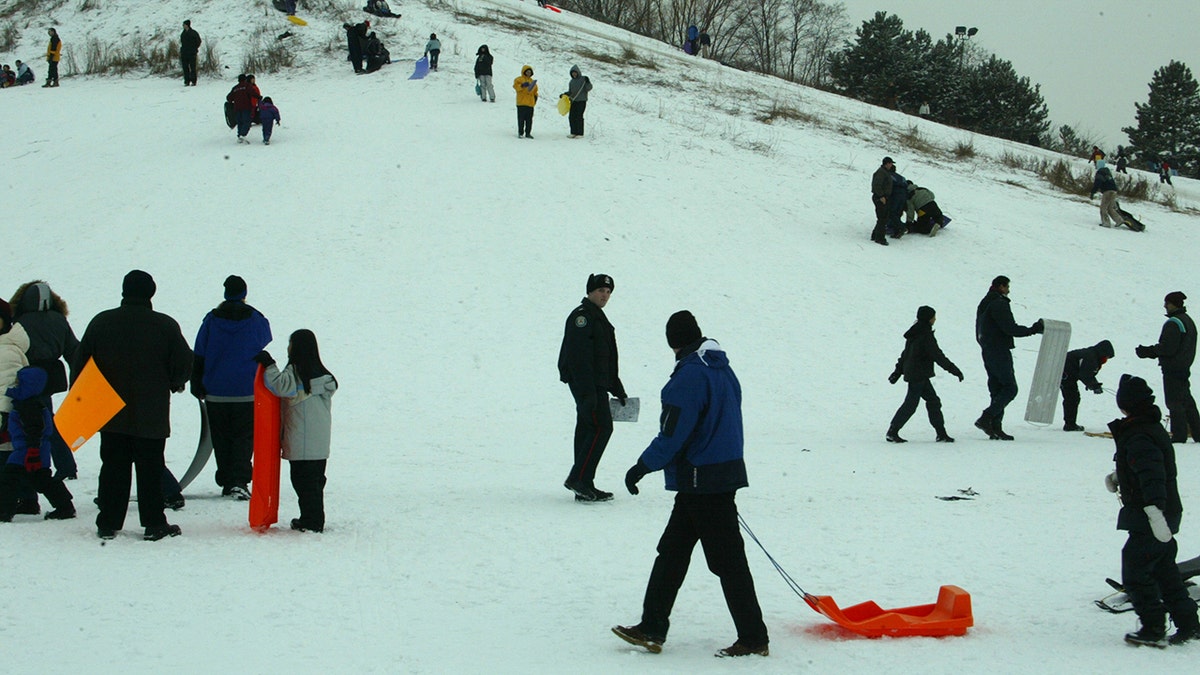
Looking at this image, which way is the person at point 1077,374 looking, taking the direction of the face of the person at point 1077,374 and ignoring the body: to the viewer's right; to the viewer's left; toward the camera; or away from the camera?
to the viewer's right

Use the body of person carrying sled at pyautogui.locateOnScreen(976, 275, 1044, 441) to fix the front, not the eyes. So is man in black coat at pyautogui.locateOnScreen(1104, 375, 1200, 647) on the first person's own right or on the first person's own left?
on the first person's own right

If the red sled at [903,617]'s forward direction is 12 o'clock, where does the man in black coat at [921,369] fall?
The man in black coat is roughly at 3 o'clock from the red sled.

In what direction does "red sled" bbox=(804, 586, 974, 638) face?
to the viewer's left

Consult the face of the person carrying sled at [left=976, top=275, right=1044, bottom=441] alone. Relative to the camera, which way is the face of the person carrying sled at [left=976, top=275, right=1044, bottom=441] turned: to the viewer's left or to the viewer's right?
to the viewer's right

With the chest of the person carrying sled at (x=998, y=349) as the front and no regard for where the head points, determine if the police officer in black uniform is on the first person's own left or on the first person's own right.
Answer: on the first person's own right

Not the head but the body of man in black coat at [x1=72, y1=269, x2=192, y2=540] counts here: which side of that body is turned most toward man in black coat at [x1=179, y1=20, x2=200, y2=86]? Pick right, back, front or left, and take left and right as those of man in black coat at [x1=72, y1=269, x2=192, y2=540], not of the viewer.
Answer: front

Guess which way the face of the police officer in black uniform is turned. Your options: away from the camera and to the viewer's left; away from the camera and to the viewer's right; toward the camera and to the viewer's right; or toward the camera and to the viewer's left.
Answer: toward the camera and to the viewer's right

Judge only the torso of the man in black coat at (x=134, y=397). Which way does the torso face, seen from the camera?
away from the camera

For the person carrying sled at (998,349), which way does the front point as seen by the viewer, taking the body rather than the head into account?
to the viewer's right

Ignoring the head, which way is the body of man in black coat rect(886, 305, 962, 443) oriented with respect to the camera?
to the viewer's right

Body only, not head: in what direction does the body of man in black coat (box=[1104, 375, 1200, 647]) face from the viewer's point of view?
to the viewer's left
